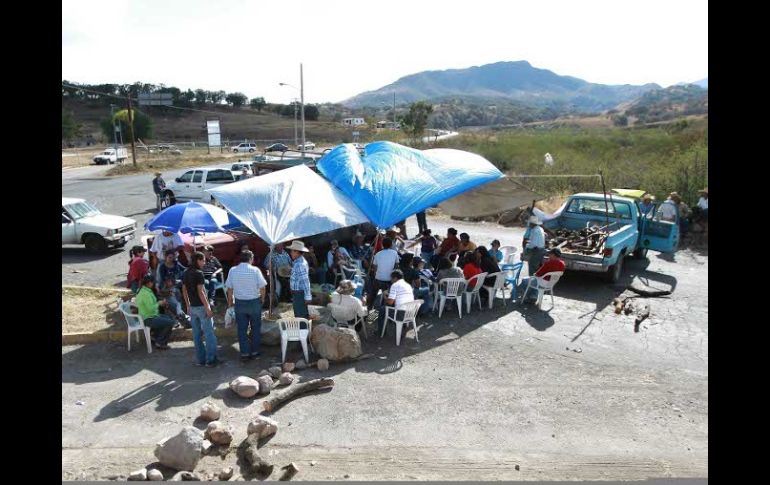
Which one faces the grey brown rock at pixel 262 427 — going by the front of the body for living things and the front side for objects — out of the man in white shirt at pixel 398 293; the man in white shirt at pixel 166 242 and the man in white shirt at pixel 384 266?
the man in white shirt at pixel 166 242

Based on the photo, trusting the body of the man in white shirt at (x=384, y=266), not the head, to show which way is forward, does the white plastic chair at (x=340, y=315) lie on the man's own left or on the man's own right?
on the man's own left

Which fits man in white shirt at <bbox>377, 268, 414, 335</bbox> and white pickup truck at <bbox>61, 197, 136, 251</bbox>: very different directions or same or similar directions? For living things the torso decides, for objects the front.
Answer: very different directions

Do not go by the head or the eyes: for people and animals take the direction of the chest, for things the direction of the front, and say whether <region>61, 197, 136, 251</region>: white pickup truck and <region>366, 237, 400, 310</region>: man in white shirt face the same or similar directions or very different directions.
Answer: very different directions

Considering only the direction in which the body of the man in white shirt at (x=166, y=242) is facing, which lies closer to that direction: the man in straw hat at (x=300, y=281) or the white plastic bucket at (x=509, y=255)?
the man in straw hat

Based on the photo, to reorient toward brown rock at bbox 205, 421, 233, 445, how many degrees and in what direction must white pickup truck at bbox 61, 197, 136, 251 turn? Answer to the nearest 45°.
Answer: approximately 45° to its right

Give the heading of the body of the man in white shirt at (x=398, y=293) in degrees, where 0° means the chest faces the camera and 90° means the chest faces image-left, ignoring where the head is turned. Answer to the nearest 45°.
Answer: approximately 135°

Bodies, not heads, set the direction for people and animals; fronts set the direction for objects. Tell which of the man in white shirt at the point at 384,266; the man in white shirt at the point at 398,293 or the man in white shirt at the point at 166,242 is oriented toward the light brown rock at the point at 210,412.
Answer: the man in white shirt at the point at 166,242

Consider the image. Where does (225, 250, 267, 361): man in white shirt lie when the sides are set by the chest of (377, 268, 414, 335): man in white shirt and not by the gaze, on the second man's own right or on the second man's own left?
on the second man's own left

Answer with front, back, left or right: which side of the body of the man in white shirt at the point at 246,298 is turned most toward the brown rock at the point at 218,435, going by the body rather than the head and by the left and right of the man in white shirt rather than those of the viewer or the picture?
back

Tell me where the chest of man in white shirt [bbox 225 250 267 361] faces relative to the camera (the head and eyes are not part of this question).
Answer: away from the camera

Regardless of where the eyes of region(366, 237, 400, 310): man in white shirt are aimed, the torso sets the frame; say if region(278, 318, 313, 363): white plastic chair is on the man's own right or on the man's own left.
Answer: on the man's own left
